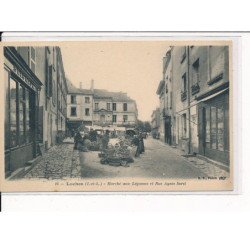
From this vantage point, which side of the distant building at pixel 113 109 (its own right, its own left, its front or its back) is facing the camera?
front

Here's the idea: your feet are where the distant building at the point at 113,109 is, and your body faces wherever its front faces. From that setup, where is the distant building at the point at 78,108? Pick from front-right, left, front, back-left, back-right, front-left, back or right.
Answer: right

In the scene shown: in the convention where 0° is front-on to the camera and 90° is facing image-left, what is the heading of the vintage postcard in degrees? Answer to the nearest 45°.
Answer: approximately 0°
